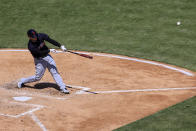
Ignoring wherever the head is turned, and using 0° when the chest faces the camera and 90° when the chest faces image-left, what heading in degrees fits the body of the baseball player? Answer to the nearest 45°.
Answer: approximately 315°
